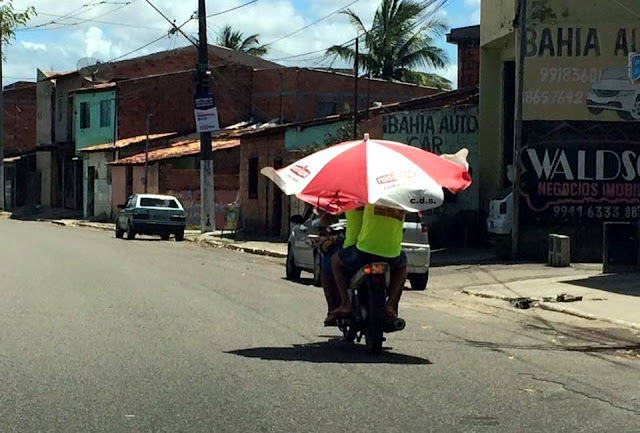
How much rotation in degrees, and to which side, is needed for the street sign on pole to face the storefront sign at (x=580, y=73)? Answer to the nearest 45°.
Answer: approximately 45° to its left

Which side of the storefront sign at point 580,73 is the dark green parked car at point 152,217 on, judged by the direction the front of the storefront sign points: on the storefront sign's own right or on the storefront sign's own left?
on the storefront sign's own right

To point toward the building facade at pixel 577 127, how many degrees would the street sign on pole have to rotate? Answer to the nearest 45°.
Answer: approximately 45° to its left

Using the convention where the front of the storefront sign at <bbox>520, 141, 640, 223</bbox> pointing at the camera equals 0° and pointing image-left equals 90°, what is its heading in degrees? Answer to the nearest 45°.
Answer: approximately 0°

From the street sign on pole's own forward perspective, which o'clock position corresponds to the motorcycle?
The motorcycle is roughly at 12 o'clock from the street sign on pole.
